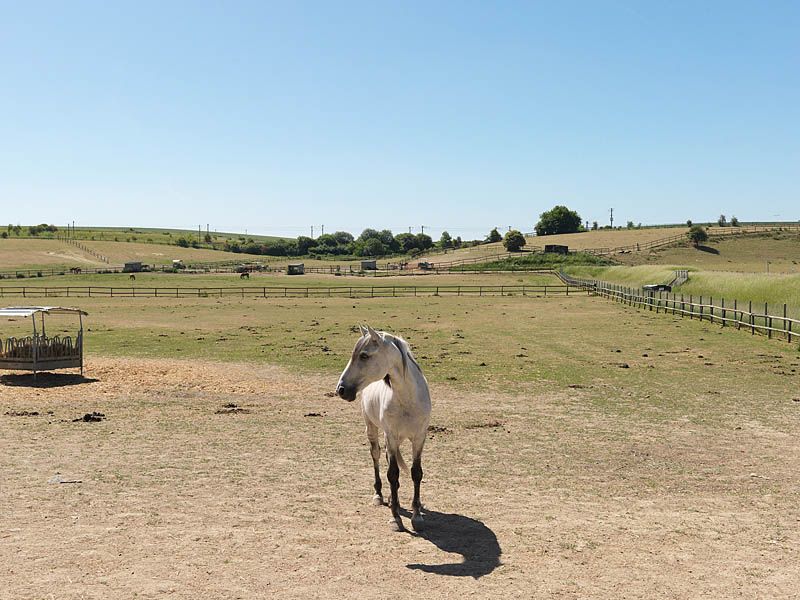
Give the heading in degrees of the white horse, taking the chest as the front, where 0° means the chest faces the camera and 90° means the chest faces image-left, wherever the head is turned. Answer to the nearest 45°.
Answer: approximately 0°

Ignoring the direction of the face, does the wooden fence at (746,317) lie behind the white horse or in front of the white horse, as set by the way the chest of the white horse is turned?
behind
